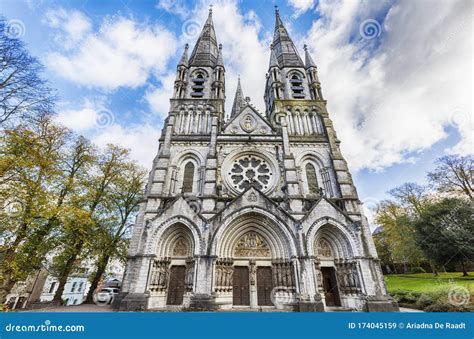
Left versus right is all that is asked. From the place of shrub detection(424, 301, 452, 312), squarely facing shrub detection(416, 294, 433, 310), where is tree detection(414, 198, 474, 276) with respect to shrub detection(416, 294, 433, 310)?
right

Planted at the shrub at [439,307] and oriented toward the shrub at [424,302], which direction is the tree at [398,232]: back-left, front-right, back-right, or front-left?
front-right

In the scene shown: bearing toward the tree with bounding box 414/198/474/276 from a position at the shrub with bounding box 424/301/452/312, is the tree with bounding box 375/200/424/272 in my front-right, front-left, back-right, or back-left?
front-left

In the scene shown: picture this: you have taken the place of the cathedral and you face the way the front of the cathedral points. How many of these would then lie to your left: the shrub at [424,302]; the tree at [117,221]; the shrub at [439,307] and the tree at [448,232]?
3

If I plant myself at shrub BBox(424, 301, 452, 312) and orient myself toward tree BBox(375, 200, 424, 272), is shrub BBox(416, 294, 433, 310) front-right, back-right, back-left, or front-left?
front-left

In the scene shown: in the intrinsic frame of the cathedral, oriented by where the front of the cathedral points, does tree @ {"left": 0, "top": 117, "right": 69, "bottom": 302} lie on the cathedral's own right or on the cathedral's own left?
on the cathedral's own right

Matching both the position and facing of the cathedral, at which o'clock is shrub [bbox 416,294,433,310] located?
The shrub is roughly at 9 o'clock from the cathedral.

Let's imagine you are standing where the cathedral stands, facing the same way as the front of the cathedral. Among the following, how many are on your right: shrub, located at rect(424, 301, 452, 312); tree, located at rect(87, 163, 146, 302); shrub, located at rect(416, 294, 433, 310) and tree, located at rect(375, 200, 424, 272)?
1

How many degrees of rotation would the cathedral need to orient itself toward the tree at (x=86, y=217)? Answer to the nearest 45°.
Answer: approximately 90° to its right

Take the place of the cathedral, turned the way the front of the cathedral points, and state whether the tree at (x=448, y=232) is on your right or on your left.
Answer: on your left

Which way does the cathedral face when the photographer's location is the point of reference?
facing the viewer

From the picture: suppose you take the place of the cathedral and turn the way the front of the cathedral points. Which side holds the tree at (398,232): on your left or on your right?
on your left

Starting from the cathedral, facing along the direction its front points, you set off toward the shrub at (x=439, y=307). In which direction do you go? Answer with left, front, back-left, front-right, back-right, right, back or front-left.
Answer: left

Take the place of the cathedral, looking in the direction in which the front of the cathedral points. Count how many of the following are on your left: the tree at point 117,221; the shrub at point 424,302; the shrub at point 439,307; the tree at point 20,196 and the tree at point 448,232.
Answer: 3
